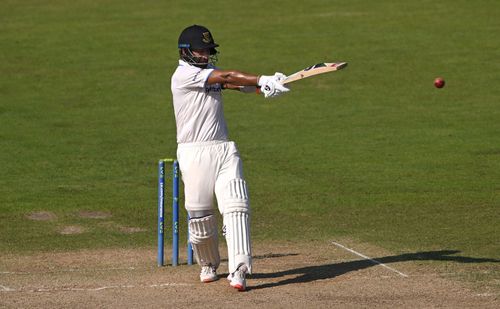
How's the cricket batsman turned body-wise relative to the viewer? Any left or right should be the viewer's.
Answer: facing the viewer and to the right of the viewer
